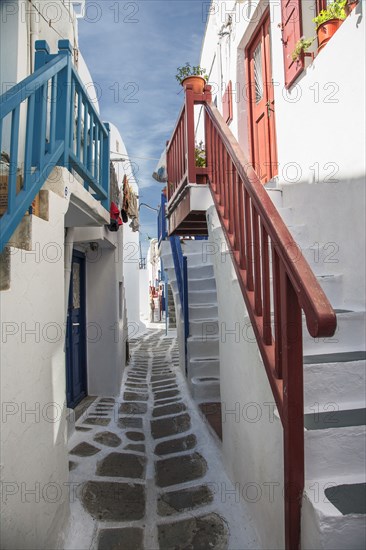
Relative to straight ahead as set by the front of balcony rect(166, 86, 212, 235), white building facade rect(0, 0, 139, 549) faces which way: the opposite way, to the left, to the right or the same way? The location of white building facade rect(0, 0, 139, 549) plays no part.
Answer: the opposite way

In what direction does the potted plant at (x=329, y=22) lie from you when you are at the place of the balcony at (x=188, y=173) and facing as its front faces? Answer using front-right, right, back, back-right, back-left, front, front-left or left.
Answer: back-left

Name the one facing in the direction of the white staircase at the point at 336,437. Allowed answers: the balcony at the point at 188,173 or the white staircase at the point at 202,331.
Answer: the white staircase at the point at 202,331

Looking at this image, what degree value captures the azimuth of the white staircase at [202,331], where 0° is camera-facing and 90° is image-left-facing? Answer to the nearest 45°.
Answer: approximately 0°

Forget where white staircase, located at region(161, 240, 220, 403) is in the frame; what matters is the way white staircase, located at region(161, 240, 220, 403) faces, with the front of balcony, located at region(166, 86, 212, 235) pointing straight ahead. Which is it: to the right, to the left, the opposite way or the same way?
to the left

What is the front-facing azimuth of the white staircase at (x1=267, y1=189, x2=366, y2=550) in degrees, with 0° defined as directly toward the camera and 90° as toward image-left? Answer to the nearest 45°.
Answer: approximately 0°

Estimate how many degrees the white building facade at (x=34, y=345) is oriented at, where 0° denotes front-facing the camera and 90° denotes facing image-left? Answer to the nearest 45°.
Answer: approximately 270°

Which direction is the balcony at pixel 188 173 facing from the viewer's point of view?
to the viewer's left
